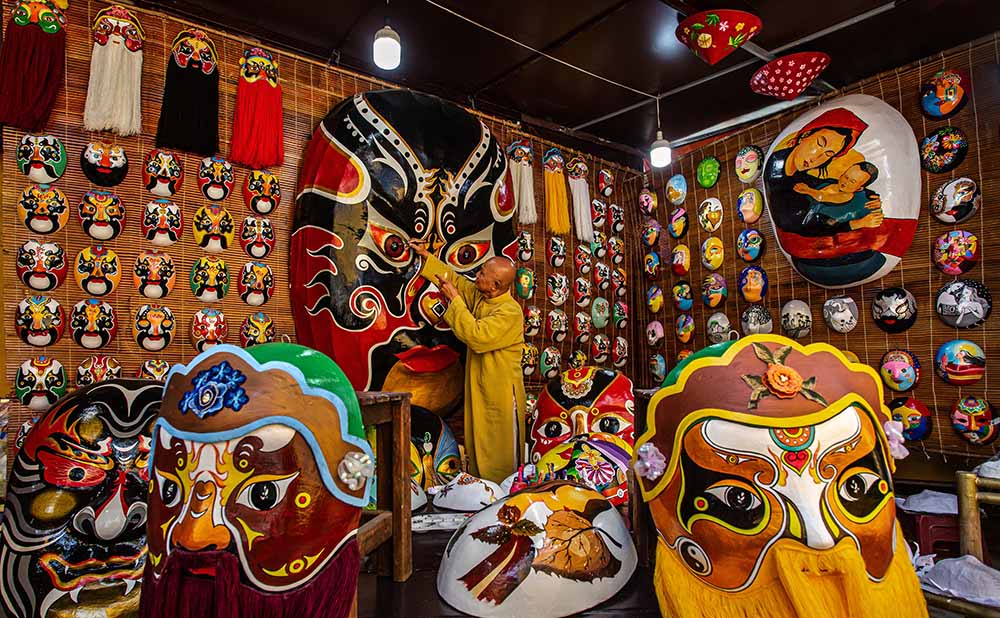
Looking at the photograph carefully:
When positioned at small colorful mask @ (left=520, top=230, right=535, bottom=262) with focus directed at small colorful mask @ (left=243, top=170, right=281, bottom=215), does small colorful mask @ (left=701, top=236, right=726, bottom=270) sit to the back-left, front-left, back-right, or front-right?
back-left

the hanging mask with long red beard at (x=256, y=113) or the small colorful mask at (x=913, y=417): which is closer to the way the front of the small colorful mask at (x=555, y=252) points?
the small colorful mask

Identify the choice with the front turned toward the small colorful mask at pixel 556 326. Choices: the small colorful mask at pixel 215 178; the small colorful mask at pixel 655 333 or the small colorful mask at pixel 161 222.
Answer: the small colorful mask at pixel 655 333

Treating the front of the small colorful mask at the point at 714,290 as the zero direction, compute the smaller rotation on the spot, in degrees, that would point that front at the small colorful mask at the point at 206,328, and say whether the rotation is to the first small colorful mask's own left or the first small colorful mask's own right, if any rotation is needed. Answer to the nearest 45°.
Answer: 0° — it already faces it

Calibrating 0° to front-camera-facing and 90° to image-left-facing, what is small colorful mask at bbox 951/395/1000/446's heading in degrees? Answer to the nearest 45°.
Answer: approximately 0°

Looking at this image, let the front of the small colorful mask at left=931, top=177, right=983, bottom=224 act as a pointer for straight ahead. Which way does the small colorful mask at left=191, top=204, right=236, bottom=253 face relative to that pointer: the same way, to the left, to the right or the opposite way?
to the left

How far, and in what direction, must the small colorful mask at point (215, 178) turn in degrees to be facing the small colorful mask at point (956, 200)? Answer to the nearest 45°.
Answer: approximately 45° to its left

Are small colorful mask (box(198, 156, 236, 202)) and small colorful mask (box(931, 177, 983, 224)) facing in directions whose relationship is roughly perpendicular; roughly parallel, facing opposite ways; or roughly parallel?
roughly perpendicular

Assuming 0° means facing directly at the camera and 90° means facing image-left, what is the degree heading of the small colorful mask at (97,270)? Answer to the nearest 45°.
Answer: approximately 0°
